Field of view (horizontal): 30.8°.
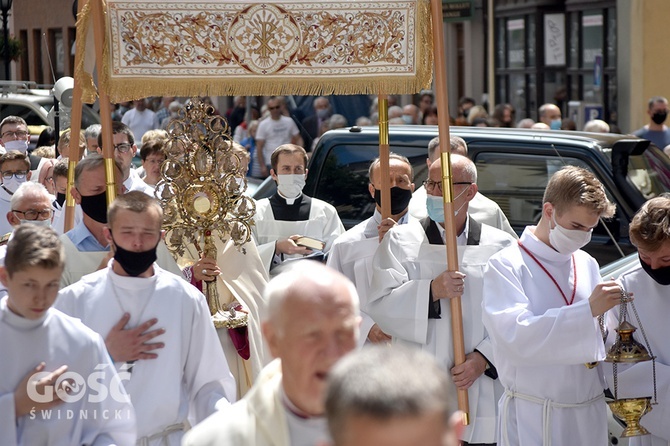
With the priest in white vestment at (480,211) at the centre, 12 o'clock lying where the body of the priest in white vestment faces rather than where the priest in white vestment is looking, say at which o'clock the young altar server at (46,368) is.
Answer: The young altar server is roughly at 1 o'clock from the priest in white vestment.

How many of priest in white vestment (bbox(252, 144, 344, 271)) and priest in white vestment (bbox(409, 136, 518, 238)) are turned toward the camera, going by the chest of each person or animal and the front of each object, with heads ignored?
2

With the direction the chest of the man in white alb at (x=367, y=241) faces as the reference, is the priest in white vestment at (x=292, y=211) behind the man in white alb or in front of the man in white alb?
behind

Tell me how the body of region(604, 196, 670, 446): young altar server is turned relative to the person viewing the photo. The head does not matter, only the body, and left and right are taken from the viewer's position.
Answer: facing the viewer

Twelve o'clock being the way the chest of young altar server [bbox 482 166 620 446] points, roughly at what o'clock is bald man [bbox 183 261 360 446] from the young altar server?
The bald man is roughly at 2 o'clock from the young altar server.

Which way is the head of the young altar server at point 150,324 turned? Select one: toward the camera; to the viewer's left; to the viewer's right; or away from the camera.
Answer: toward the camera

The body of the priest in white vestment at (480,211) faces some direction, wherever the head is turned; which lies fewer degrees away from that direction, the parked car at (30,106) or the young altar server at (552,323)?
the young altar server

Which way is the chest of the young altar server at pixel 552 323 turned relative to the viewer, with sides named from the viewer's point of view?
facing the viewer and to the right of the viewer

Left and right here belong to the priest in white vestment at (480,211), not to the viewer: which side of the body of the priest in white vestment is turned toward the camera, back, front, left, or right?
front

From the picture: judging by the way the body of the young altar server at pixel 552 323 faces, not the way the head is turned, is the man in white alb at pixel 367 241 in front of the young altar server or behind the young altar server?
behind

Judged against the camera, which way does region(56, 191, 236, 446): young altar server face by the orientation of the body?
toward the camera

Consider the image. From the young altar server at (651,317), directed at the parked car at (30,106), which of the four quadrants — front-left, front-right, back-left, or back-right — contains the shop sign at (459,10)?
front-right

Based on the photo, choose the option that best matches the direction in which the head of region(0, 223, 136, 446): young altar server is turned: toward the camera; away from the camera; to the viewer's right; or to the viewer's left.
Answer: toward the camera

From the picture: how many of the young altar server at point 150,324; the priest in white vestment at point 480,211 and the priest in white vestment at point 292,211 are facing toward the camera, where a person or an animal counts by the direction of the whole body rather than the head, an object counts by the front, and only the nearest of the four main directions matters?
3

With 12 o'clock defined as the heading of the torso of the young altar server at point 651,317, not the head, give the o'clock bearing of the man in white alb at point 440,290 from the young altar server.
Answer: The man in white alb is roughly at 4 o'clock from the young altar server.

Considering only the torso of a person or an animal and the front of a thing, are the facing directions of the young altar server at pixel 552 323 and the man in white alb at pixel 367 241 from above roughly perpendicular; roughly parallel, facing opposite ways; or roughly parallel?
roughly parallel

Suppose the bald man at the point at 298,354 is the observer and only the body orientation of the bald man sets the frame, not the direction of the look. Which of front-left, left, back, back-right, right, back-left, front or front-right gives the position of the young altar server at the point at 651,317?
left
